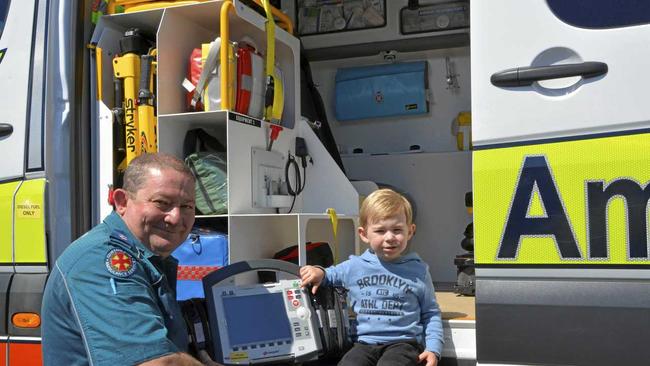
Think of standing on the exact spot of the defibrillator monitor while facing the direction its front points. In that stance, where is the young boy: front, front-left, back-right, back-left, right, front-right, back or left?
left

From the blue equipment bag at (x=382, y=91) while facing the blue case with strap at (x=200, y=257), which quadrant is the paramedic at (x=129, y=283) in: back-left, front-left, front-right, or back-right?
front-left

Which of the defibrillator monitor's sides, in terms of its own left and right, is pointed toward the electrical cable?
back

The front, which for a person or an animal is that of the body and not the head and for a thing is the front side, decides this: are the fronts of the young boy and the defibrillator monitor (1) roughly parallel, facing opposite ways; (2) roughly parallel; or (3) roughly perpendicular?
roughly parallel

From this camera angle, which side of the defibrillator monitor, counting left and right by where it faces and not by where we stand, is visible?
front

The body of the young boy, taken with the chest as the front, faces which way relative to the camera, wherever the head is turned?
toward the camera

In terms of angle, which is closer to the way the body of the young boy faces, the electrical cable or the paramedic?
the paramedic

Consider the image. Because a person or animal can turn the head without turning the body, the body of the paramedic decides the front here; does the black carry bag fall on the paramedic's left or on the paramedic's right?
on the paramedic's left

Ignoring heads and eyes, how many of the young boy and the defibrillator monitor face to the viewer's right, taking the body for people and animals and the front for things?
0

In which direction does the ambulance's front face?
to the viewer's left
